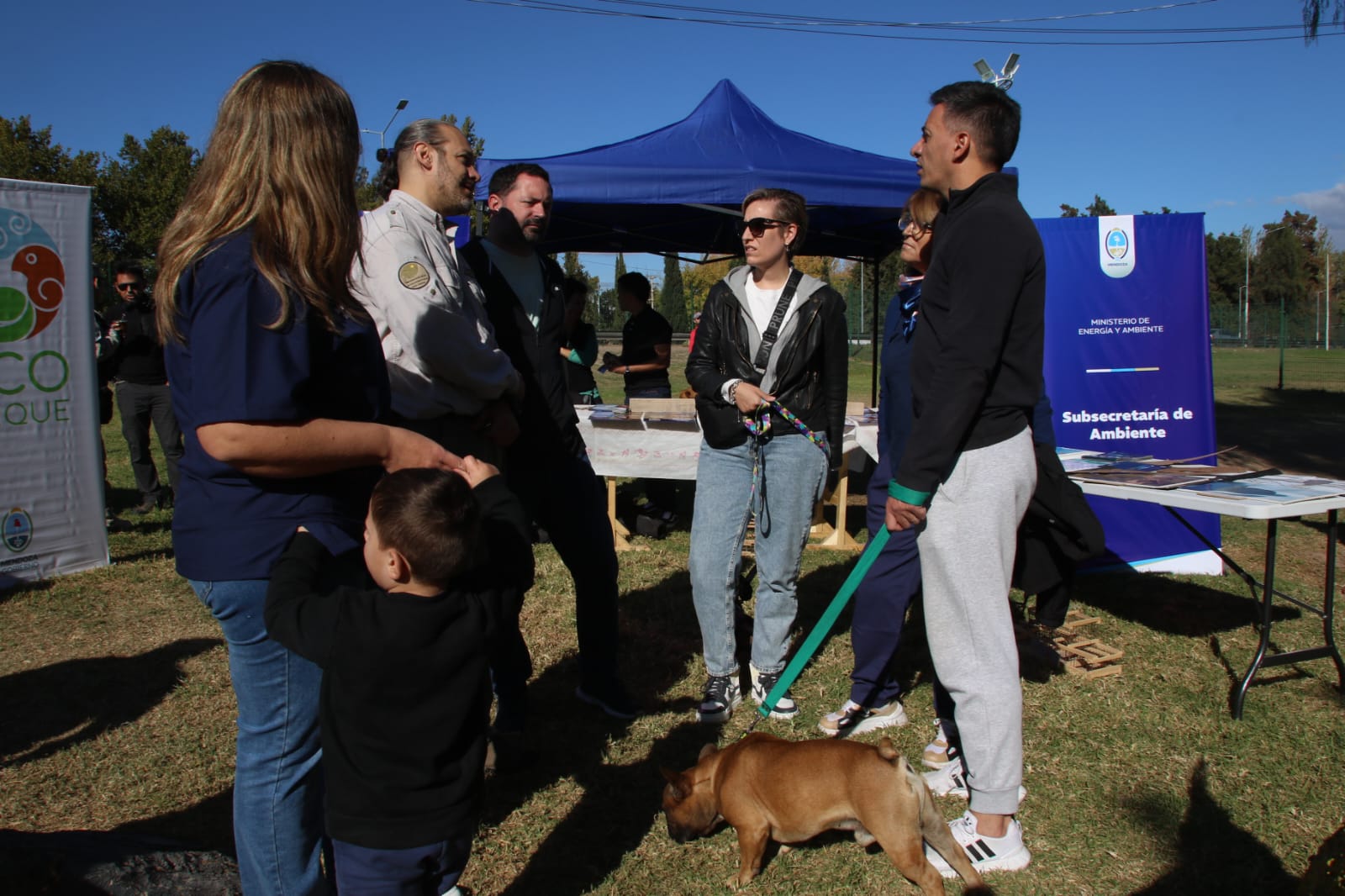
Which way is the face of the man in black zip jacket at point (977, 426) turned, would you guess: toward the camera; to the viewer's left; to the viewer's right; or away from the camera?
to the viewer's left

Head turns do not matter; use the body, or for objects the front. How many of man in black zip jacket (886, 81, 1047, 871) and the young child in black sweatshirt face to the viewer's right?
0

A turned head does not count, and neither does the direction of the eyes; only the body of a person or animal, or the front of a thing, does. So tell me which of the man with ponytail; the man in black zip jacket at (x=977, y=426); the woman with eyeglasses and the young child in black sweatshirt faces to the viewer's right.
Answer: the man with ponytail

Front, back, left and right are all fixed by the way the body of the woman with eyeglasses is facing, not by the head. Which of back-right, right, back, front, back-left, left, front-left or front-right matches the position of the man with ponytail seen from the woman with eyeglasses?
front-left

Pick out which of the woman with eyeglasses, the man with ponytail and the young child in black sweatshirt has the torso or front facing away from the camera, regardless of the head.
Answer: the young child in black sweatshirt

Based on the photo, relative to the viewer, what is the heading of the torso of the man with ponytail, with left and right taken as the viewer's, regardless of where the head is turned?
facing to the right of the viewer

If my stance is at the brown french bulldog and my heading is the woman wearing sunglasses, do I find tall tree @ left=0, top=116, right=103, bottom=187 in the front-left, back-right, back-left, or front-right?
front-left

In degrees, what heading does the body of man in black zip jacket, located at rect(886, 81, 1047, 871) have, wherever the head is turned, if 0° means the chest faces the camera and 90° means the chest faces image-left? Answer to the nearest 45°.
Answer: approximately 90°

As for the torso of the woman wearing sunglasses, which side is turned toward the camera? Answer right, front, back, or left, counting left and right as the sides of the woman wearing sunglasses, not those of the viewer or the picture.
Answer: front

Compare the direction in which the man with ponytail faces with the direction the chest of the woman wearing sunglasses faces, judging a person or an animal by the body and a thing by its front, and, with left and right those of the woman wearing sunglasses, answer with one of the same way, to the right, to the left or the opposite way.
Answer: to the left

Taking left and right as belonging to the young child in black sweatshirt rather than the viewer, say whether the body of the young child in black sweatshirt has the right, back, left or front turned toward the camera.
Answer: back
